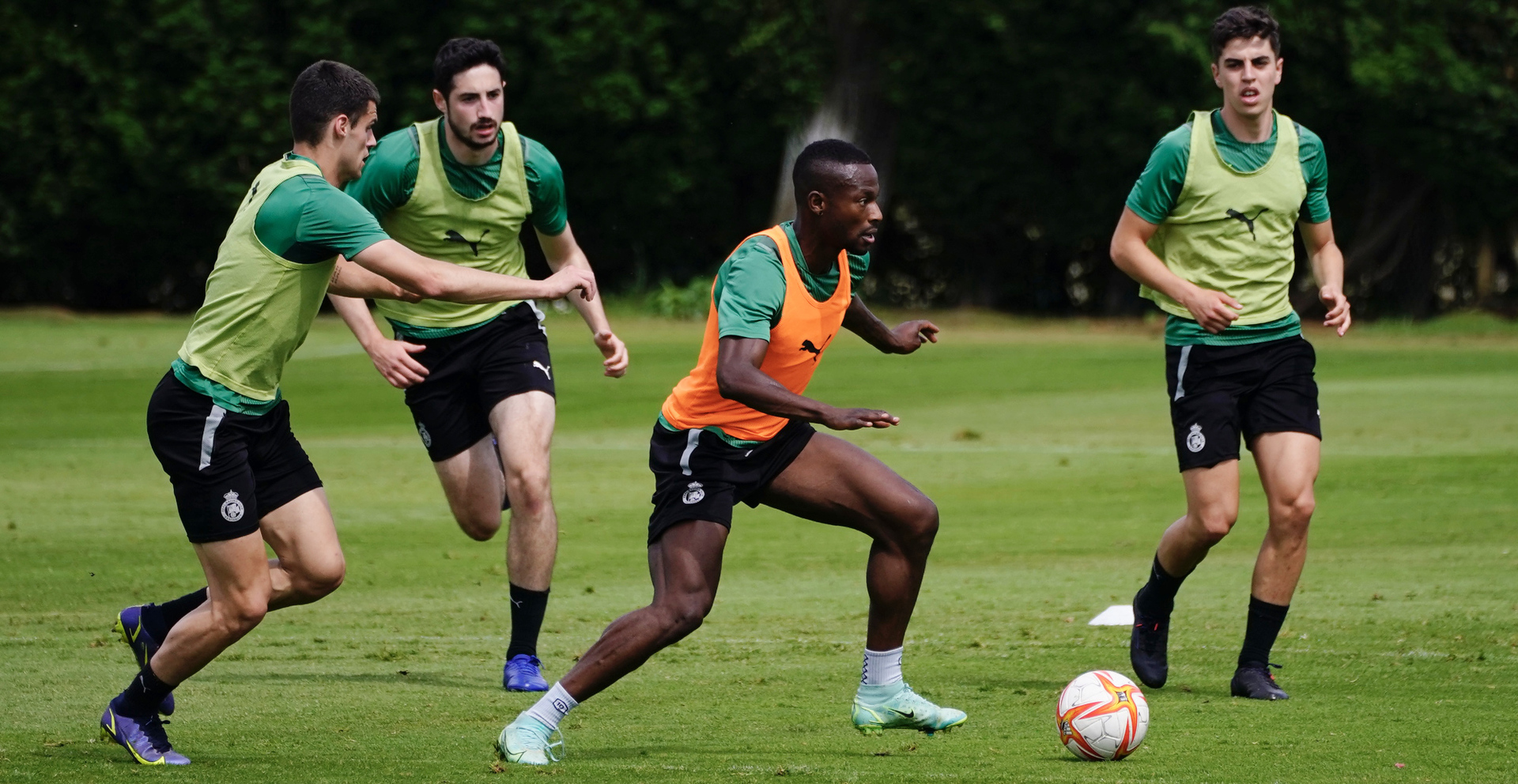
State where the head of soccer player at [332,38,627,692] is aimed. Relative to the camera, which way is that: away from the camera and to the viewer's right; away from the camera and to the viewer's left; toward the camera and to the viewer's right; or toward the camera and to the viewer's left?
toward the camera and to the viewer's right

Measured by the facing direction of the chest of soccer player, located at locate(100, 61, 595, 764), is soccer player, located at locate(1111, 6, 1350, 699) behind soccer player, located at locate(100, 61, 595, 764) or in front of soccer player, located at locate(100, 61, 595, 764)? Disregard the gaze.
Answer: in front

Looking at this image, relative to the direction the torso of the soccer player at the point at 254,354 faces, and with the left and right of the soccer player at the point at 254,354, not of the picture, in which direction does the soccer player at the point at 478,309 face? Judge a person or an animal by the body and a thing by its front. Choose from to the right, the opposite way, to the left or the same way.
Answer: to the right

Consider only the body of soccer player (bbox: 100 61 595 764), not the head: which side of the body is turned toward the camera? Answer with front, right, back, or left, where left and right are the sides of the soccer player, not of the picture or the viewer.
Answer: right

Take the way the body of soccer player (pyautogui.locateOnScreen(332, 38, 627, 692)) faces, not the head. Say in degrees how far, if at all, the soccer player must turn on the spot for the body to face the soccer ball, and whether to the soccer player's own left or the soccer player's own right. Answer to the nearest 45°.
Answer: approximately 45° to the soccer player's own left

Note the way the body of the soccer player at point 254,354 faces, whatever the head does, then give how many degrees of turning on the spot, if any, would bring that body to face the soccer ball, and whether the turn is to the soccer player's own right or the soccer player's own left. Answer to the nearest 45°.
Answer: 0° — they already face it

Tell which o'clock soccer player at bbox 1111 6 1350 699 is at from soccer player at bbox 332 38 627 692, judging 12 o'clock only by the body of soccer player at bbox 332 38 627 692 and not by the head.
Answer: soccer player at bbox 1111 6 1350 699 is roughly at 10 o'clock from soccer player at bbox 332 38 627 692.

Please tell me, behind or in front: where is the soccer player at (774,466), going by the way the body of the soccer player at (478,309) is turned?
in front

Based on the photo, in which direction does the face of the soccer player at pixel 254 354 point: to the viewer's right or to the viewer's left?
to the viewer's right

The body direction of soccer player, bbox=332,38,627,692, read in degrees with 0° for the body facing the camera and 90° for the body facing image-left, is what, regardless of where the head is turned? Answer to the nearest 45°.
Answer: approximately 0°

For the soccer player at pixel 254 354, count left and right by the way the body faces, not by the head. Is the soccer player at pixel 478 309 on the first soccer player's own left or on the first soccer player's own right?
on the first soccer player's own left
